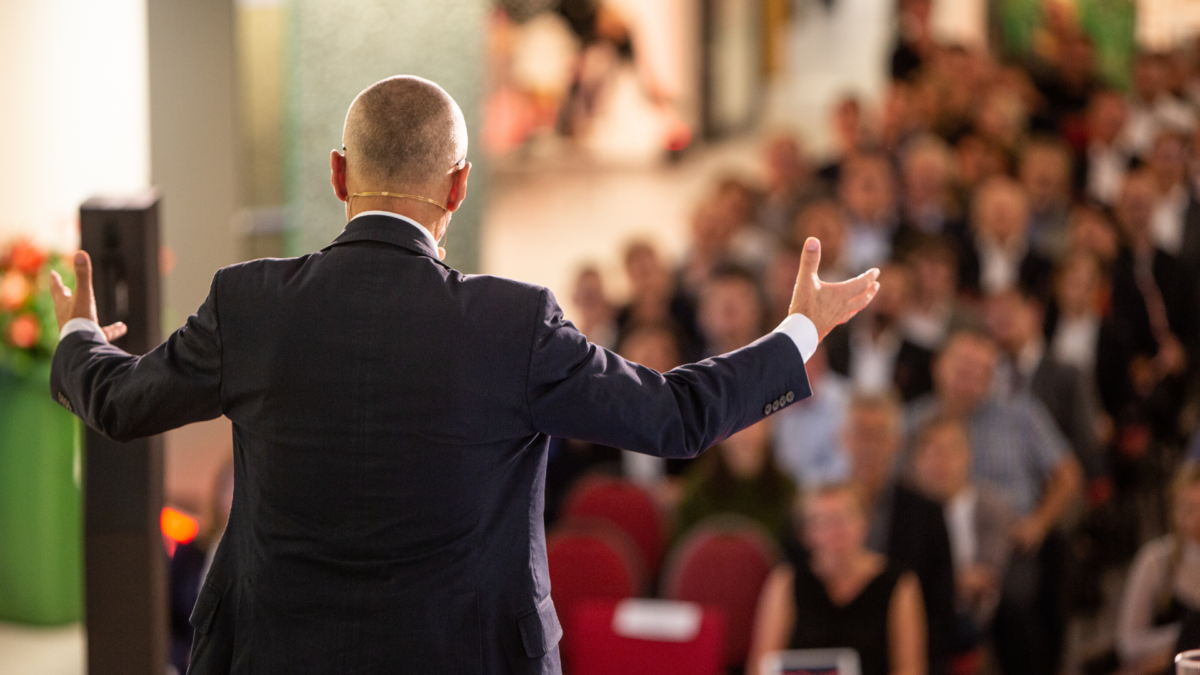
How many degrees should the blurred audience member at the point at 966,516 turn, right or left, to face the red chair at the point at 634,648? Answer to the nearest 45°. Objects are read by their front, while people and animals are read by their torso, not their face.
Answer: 0° — they already face it

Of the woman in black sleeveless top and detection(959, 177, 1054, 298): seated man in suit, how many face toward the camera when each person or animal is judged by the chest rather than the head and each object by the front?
2

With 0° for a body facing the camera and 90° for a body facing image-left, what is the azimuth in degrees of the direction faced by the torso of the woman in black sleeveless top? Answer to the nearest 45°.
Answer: approximately 0°

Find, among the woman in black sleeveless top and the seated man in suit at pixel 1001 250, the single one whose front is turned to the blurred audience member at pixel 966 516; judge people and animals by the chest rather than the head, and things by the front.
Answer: the seated man in suit

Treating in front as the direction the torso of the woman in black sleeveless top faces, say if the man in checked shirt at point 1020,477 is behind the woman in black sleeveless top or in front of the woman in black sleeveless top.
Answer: behind

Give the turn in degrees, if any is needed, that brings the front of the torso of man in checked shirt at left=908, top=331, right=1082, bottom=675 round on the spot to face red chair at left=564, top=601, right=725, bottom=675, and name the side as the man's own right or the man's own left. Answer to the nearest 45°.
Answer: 0° — they already face it

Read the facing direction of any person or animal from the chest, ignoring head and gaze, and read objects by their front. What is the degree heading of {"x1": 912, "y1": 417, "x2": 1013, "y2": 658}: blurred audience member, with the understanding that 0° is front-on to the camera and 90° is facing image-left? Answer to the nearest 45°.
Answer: approximately 45°

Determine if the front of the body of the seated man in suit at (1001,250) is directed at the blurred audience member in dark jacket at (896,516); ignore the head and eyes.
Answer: yes

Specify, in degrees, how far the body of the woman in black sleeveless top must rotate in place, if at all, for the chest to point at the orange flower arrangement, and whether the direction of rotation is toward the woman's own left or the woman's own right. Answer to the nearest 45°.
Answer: approximately 90° to the woman's own right
